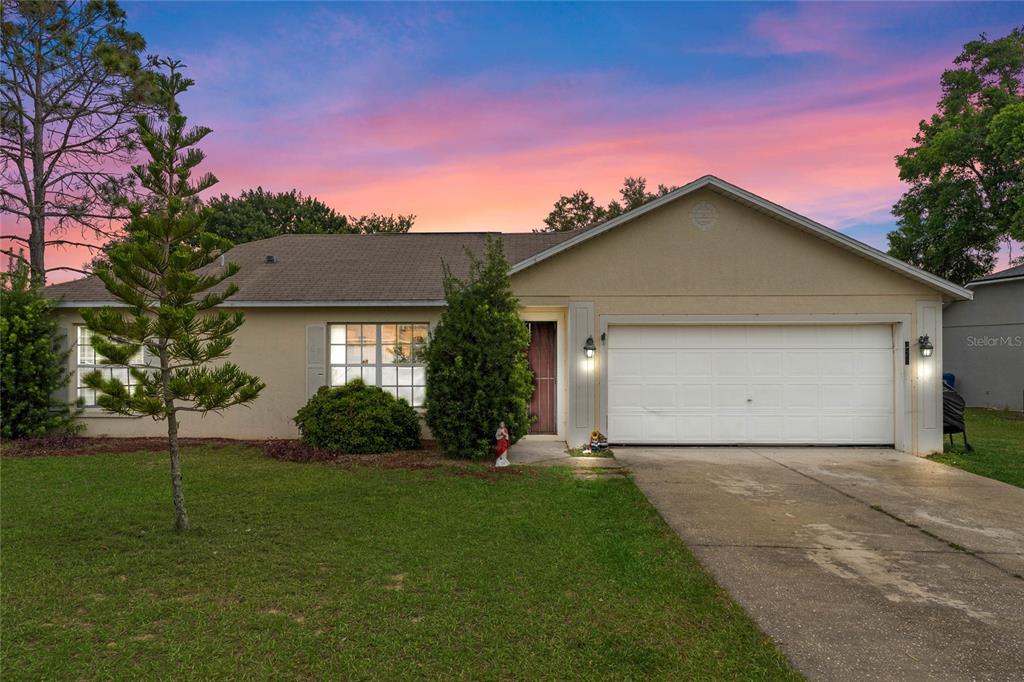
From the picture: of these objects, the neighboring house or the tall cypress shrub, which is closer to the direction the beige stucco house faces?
the tall cypress shrub

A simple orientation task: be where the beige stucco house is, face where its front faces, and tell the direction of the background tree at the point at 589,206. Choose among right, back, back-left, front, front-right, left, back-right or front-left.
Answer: back

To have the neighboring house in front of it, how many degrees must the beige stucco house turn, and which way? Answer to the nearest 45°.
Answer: approximately 135° to its left

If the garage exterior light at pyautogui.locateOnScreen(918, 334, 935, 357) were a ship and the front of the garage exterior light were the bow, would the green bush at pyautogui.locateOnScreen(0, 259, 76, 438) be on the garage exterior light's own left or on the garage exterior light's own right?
on the garage exterior light's own right

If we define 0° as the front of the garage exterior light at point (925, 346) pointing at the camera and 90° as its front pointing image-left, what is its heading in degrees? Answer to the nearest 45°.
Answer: approximately 0°

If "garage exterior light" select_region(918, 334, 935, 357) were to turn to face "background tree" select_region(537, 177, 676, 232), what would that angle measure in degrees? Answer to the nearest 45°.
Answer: approximately 135° to its right

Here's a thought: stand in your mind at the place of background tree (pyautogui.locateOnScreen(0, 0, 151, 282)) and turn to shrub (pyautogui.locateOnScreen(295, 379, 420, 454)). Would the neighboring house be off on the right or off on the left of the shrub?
left

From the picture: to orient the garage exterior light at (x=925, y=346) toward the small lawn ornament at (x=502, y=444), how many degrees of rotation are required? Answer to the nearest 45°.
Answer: approximately 45° to its right

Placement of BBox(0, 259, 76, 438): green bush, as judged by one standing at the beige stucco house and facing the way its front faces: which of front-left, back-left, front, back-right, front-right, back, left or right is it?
right

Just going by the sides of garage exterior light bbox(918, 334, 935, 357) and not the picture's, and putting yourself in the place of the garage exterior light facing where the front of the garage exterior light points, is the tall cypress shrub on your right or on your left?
on your right
